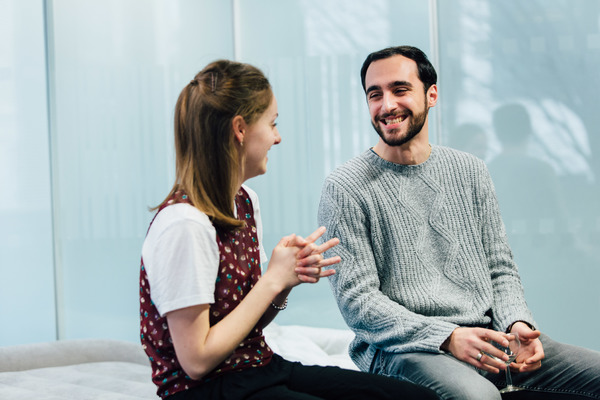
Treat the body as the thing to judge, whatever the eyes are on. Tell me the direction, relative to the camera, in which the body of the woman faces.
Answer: to the viewer's right

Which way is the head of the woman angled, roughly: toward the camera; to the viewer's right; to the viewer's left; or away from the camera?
to the viewer's right
